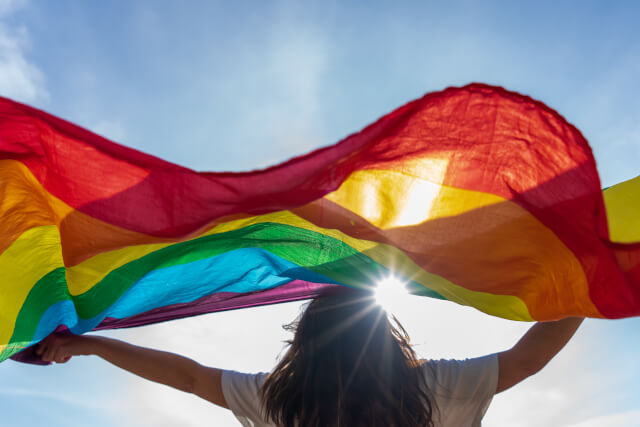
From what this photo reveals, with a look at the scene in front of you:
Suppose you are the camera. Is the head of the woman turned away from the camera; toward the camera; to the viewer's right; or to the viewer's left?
away from the camera

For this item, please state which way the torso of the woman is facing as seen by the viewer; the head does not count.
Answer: away from the camera
